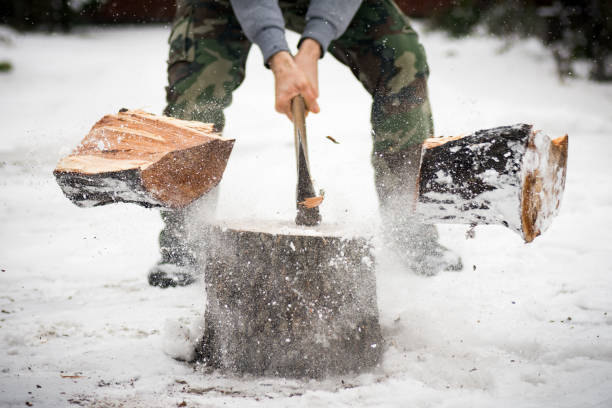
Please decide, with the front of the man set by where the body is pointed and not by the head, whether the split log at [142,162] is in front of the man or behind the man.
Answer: in front

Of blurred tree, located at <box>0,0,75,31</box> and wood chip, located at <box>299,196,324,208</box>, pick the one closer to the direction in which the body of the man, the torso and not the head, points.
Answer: the wood chip

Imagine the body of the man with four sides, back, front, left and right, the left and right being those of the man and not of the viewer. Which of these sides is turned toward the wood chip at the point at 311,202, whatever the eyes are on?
front

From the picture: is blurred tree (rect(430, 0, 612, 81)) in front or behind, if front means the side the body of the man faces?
behind

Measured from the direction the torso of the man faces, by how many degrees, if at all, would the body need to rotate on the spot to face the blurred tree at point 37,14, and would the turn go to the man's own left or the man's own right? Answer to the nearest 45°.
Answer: approximately 135° to the man's own right

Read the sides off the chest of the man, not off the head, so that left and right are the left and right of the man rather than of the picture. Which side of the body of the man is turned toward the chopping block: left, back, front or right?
front

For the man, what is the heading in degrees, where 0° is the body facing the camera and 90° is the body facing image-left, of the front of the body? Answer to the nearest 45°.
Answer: approximately 0°

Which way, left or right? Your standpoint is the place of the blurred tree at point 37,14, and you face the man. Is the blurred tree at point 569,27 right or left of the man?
left
